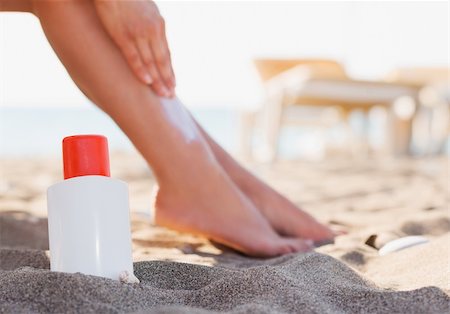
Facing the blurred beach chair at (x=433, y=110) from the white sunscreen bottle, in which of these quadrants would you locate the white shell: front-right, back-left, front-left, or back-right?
front-right

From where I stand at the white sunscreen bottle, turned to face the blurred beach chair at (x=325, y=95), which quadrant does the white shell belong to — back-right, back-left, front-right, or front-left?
front-right

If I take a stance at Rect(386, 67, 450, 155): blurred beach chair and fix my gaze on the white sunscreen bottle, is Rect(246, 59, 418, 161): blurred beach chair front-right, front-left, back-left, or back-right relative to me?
front-right

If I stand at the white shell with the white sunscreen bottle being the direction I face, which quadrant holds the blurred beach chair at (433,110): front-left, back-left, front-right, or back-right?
back-right

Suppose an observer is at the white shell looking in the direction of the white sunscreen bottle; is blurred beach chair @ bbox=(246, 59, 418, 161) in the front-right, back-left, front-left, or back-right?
back-right
